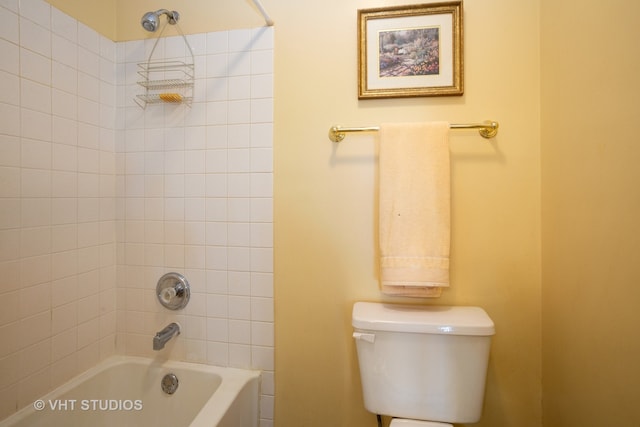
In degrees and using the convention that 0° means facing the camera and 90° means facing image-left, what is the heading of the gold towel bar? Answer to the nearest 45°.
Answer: approximately 0°

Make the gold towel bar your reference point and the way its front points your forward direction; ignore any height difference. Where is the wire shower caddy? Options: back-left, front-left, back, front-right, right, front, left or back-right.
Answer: right

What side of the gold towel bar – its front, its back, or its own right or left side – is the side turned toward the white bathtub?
right
